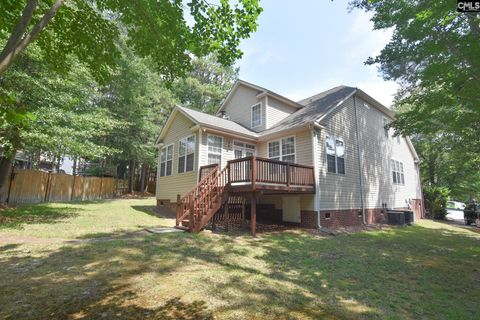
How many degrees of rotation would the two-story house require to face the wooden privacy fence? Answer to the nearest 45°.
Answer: approximately 135° to its left

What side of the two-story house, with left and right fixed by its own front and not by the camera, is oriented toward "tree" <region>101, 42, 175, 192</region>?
left

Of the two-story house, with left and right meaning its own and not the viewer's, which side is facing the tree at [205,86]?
left

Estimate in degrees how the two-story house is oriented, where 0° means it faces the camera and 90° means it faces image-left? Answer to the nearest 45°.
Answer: approximately 225°

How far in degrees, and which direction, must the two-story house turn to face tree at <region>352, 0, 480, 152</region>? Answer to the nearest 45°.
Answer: approximately 90° to its right

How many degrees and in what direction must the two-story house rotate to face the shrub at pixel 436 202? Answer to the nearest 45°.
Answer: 0° — it already faces it

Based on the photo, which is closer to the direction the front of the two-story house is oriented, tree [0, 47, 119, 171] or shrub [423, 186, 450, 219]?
the shrub
